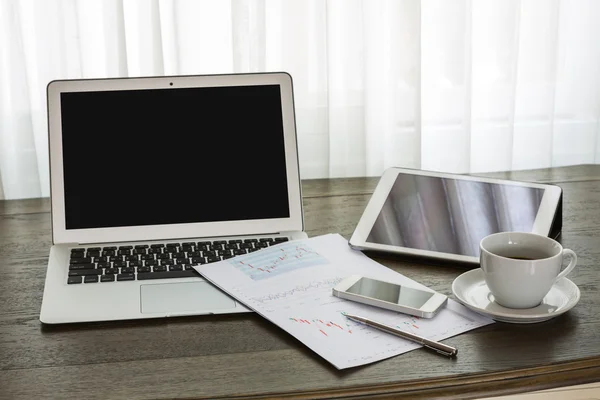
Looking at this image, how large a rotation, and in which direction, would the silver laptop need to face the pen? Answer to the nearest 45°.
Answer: approximately 45° to its left

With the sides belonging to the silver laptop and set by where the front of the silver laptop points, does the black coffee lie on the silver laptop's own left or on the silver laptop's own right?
on the silver laptop's own left

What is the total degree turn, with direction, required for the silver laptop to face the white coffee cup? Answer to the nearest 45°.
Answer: approximately 45° to its left

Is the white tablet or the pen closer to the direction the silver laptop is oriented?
the pen

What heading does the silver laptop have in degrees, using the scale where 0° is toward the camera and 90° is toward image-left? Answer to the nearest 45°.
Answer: approximately 0°

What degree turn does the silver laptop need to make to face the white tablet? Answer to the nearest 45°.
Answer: approximately 90° to its left

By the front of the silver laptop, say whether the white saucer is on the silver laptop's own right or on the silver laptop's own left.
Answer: on the silver laptop's own left
